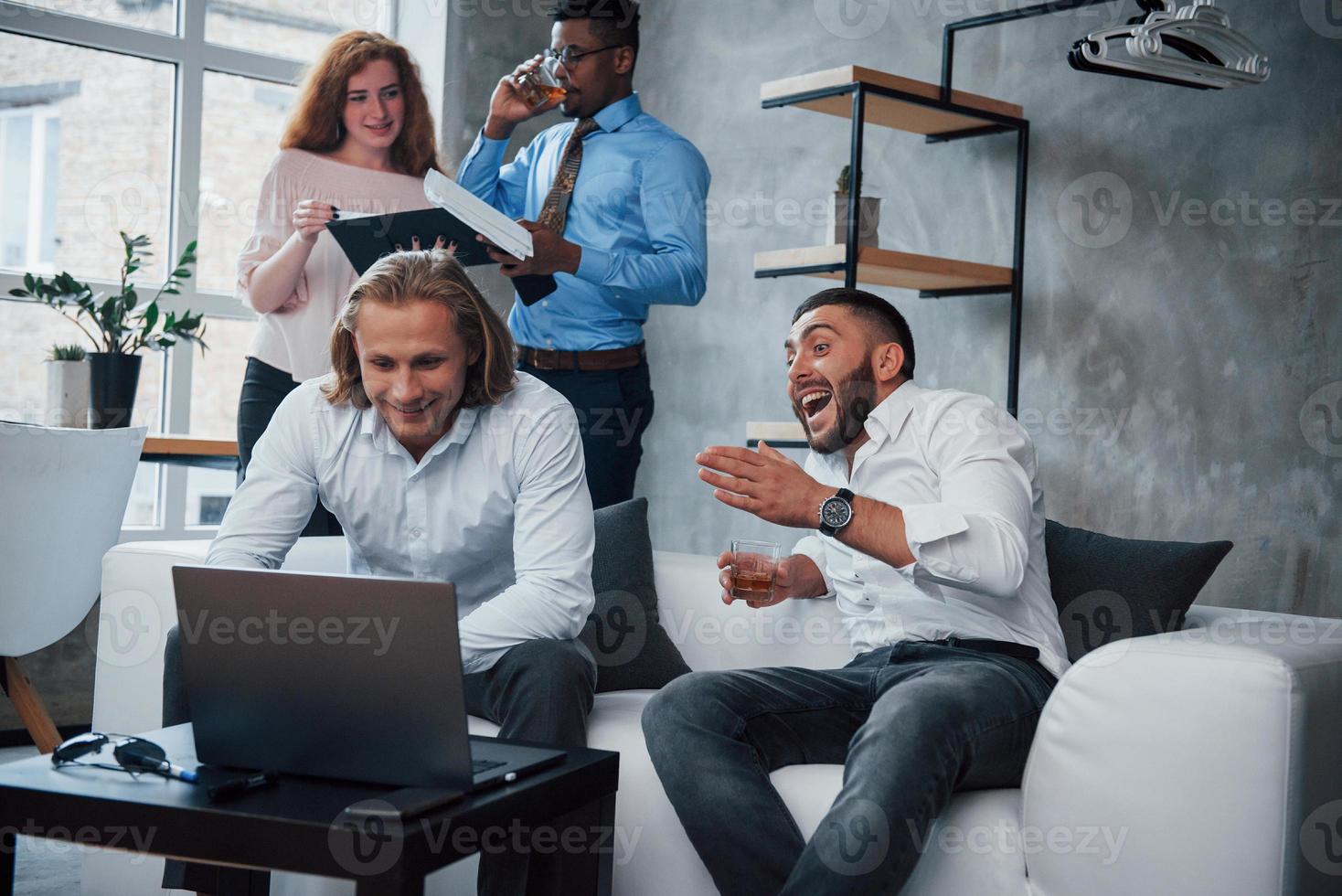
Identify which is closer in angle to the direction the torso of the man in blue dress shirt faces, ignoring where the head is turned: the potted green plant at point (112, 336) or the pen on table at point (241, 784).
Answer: the pen on table

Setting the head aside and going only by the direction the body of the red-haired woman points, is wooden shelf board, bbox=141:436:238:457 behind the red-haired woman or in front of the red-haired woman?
behind

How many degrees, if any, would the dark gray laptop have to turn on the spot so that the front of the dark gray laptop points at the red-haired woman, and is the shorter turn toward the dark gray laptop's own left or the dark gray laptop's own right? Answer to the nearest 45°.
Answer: approximately 45° to the dark gray laptop's own left

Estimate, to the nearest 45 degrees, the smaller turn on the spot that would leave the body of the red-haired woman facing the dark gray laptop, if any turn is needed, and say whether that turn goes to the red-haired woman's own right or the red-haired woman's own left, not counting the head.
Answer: approximately 45° to the red-haired woman's own right

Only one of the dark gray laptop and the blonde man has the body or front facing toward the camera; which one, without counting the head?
the blonde man

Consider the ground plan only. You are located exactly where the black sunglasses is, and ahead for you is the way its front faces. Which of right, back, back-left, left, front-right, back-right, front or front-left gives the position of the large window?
back-right

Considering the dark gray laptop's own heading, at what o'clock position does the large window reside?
The large window is roughly at 10 o'clock from the dark gray laptop.

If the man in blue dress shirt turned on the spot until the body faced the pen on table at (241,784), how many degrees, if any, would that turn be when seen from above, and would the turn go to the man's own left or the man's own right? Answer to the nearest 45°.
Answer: approximately 45° to the man's own left

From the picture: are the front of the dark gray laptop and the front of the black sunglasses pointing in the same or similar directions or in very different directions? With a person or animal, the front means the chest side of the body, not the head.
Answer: very different directions

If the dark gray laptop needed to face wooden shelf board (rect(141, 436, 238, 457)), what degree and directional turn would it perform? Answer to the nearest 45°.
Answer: approximately 45° to its left

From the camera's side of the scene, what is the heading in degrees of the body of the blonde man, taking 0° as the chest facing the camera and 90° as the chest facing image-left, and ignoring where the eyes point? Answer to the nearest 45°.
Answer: approximately 0°

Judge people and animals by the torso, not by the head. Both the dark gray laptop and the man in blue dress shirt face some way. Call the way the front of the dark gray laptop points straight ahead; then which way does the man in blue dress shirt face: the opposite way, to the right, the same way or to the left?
the opposite way

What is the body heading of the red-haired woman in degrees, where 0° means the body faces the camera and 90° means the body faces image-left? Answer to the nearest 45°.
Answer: approximately 315°

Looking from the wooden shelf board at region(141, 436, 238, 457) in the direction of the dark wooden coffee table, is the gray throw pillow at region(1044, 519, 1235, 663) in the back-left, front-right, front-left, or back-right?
front-left
